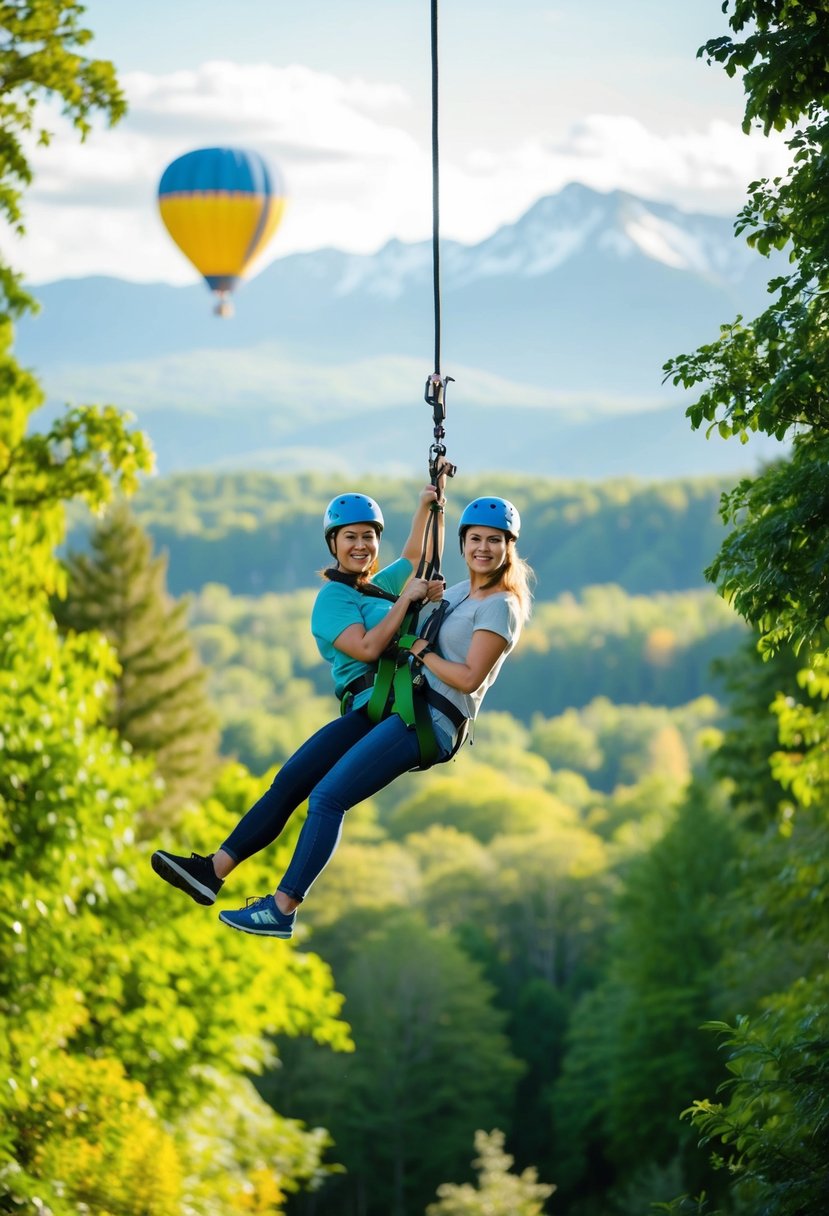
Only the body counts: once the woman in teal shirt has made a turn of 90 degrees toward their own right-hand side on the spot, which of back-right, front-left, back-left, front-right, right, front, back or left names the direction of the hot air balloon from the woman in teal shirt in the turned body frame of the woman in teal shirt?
back-right

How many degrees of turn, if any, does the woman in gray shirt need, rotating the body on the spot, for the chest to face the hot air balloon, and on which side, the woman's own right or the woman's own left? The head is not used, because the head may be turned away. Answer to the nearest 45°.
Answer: approximately 135° to the woman's own right

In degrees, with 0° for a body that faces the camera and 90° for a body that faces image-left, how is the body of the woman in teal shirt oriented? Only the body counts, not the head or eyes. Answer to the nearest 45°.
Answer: approximately 315°
